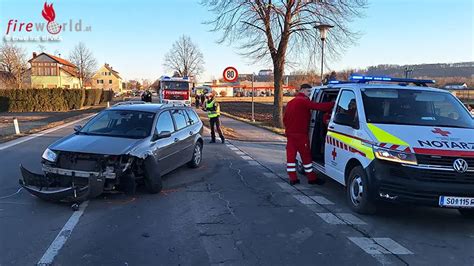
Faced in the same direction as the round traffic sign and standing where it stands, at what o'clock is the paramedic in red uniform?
The paramedic in red uniform is roughly at 12 o'clock from the round traffic sign.

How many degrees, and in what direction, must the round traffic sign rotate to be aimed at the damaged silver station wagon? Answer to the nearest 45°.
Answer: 0° — it already faces it

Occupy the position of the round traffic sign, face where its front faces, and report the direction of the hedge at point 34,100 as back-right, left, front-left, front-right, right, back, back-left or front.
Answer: back-right

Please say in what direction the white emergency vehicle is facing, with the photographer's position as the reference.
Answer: facing the viewer and to the right of the viewer

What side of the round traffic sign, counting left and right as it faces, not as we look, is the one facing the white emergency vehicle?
front

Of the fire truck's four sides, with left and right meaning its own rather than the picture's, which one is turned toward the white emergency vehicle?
front

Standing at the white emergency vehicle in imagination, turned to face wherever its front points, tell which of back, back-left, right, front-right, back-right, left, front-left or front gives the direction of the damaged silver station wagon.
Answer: back-right

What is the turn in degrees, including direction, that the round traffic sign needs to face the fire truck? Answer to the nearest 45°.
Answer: approximately 180°

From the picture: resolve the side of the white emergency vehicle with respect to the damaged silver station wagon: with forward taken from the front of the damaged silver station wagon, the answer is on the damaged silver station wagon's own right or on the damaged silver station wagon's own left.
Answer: on the damaged silver station wagon's own left

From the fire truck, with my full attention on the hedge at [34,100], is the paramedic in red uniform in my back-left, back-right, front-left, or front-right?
back-left

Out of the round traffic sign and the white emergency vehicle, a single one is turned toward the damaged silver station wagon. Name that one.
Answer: the round traffic sign

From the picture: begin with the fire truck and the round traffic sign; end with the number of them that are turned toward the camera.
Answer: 2
